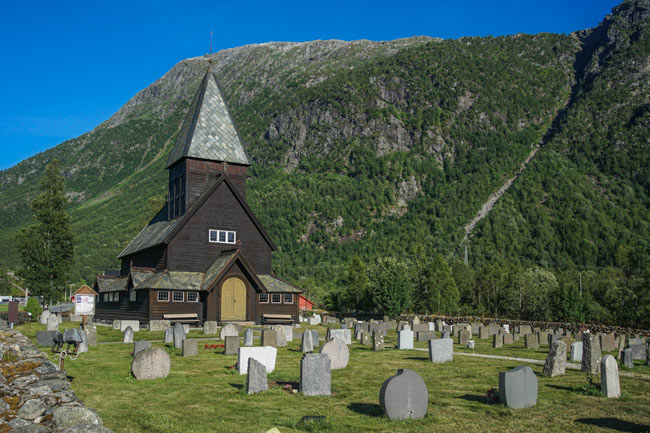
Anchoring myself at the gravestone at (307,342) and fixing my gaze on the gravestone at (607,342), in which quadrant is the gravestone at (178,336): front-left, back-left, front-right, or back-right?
back-left

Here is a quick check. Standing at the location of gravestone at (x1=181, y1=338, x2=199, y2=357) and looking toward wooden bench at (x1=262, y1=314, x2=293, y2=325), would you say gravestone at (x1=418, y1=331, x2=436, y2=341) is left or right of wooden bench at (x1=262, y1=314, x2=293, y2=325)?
right

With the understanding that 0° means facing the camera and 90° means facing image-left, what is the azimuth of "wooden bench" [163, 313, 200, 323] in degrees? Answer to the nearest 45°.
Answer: approximately 0°

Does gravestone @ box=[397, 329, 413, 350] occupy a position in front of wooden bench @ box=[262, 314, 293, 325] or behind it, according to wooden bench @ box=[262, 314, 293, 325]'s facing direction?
in front

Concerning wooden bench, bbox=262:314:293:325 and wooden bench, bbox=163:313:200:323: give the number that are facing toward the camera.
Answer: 2

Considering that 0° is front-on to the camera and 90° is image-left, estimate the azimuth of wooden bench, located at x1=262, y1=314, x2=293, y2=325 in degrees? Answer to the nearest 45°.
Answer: approximately 0°

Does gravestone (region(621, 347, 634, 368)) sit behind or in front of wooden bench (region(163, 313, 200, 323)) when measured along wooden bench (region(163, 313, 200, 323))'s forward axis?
in front
